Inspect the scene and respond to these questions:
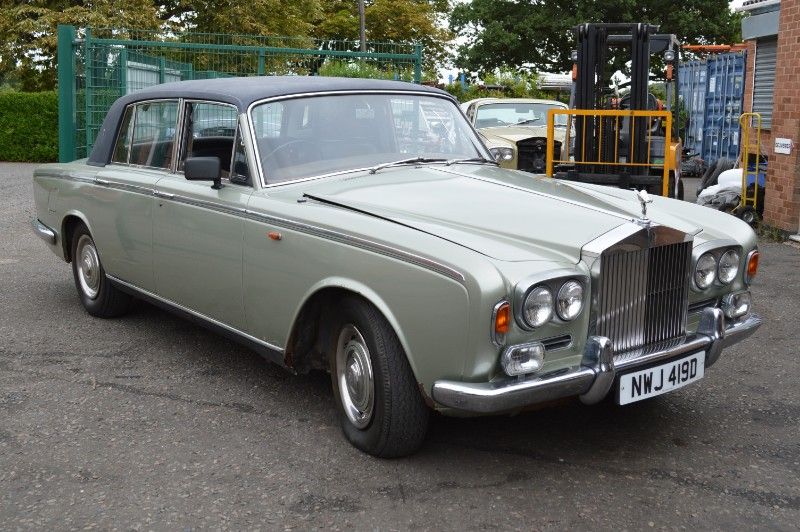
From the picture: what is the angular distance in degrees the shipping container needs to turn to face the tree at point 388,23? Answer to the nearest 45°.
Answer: approximately 135° to its right

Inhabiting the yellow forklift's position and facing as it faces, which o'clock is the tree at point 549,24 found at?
The tree is roughly at 6 o'clock from the yellow forklift.

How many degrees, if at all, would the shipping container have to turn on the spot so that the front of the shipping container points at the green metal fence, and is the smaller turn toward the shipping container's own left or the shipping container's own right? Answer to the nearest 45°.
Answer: approximately 45° to the shipping container's own right

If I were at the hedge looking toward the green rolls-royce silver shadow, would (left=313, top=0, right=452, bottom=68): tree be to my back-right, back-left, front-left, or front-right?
back-left

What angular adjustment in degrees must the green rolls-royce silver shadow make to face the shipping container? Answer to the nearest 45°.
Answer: approximately 135° to its left

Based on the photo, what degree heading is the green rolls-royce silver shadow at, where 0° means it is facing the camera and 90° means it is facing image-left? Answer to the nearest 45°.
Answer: approximately 315°

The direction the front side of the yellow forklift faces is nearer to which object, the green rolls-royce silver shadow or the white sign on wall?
the green rolls-royce silver shadow

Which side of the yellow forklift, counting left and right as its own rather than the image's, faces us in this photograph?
front

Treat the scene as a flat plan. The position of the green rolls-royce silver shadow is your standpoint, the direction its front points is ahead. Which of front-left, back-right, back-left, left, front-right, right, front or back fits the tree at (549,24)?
back-left

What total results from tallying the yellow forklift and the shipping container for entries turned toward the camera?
2
